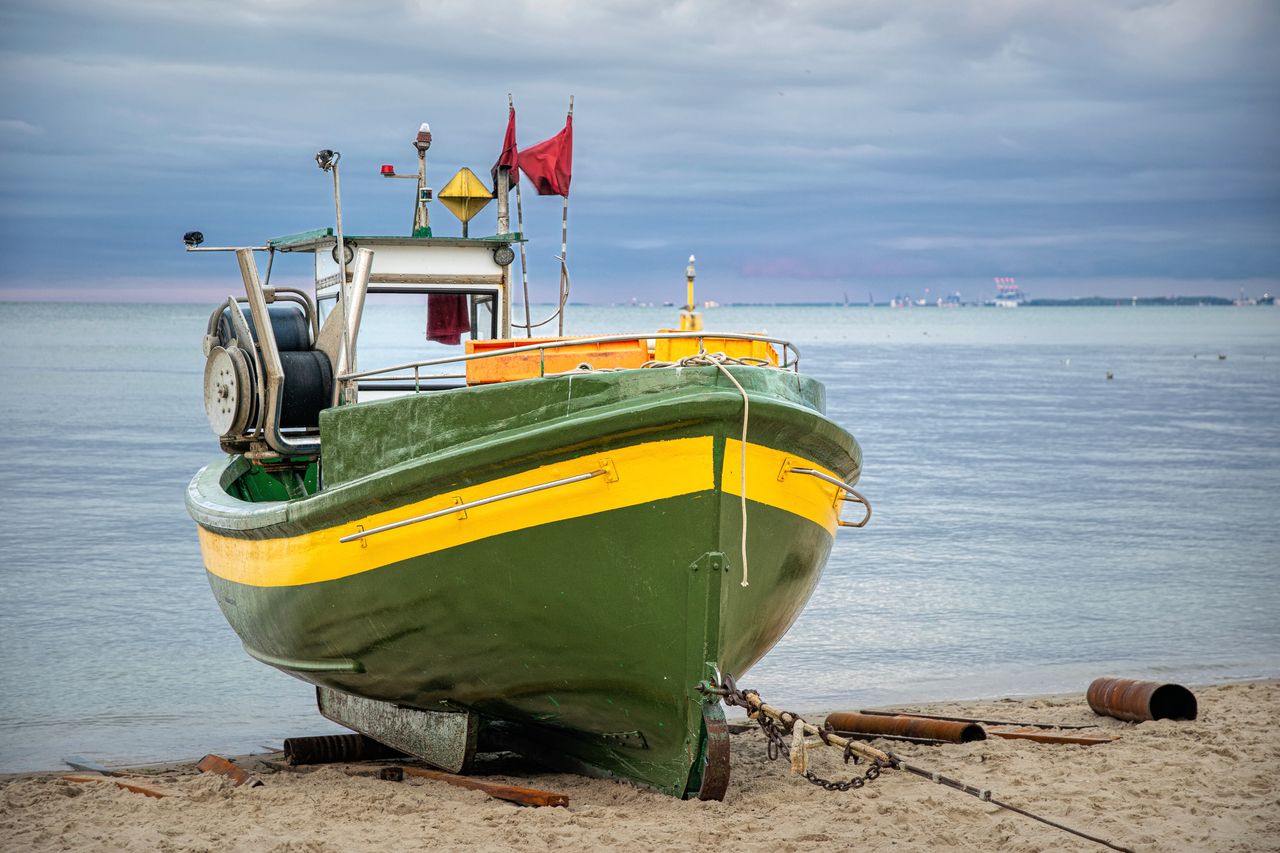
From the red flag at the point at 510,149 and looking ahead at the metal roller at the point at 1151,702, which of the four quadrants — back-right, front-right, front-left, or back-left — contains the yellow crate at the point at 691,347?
front-right

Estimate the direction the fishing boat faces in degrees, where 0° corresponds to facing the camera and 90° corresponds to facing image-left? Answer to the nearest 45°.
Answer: approximately 315°

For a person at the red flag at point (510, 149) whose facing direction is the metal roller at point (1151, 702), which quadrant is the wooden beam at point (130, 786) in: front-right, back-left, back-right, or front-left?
back-right

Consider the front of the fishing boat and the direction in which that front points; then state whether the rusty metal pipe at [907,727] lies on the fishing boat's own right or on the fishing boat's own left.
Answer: on the fishing boat's own left

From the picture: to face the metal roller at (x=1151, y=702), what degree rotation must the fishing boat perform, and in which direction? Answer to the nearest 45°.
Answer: approximately 90° to its left
